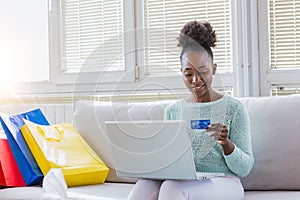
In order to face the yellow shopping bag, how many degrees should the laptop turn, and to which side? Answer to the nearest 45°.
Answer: approximately 90° to its left

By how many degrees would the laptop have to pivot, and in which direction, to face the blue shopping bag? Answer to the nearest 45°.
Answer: approximately 90° to its left

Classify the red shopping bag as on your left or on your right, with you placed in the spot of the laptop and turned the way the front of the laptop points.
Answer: on your left

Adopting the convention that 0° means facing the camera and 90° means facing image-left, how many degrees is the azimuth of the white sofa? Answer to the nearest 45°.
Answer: approximately 0°

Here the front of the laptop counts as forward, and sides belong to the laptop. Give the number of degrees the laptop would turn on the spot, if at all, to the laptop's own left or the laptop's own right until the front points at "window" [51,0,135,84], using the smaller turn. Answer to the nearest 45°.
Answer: approximately 45° to the laptop's own left

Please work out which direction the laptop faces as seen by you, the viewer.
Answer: facing away from the viewer and to the right of the viewer

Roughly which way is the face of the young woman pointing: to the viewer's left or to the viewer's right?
to the viewer's left

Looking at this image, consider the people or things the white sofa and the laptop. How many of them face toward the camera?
1
